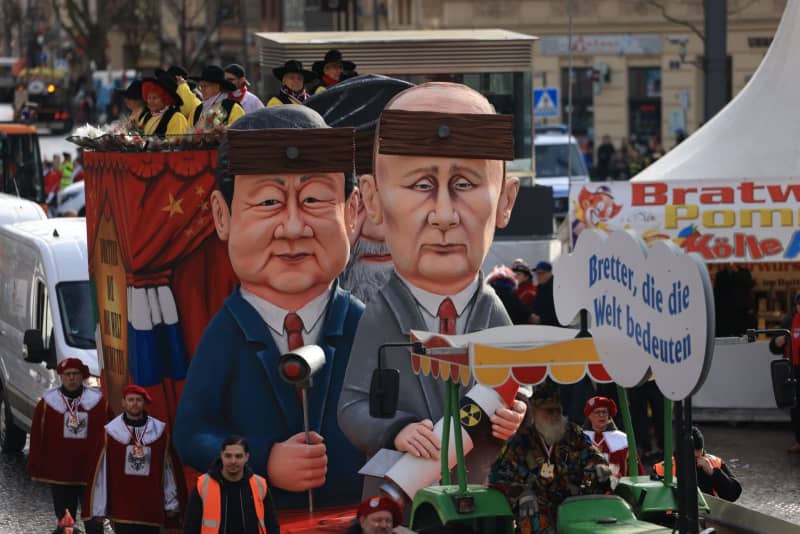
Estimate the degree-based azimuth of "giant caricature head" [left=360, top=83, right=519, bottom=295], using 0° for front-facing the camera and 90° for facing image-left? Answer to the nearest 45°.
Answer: approximately 0°

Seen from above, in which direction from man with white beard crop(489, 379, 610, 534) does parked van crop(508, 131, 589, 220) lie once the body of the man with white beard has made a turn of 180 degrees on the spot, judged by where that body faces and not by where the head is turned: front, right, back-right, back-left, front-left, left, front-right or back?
front

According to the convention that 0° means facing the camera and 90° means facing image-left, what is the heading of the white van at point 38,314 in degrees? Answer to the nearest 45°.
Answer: approximately 315°

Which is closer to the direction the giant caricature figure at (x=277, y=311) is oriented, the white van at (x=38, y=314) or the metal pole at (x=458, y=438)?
the metal pole
